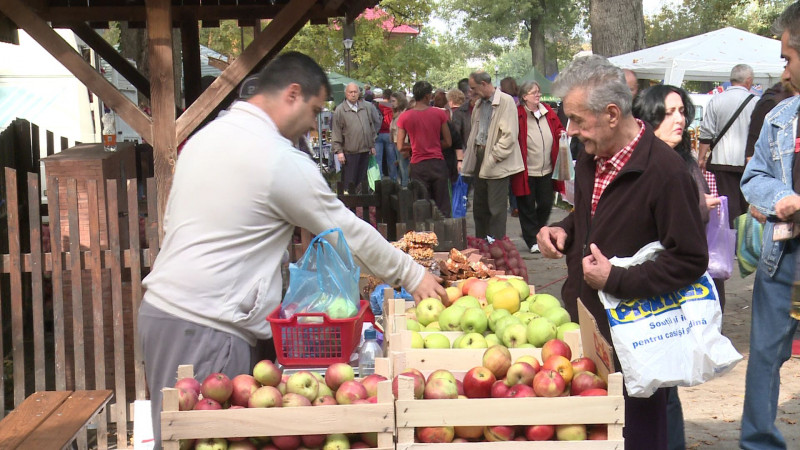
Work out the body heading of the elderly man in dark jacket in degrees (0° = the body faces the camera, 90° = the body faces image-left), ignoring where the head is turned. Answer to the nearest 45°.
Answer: approximately 45°

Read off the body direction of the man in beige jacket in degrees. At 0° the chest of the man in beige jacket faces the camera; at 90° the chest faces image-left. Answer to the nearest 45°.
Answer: approximately 45°

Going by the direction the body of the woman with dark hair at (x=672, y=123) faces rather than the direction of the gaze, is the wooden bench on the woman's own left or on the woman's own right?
on the woman's own right

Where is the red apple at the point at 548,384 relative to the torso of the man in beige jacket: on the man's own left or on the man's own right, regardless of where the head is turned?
on the man's own left

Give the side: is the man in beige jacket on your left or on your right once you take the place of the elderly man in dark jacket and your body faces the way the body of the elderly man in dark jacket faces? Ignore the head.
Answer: on your right
